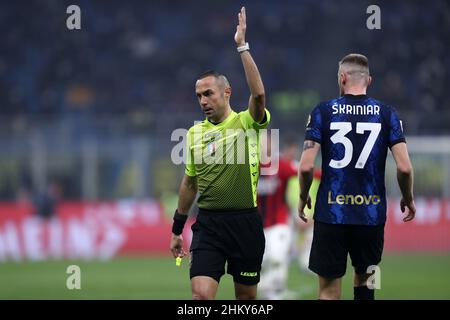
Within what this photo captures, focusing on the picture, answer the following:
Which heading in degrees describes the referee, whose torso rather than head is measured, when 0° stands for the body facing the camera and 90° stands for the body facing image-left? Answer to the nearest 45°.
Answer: approximately 45°

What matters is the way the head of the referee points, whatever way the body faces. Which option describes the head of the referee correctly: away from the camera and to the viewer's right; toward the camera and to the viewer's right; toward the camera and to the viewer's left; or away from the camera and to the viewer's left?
toward the camera and to the viewer's left
